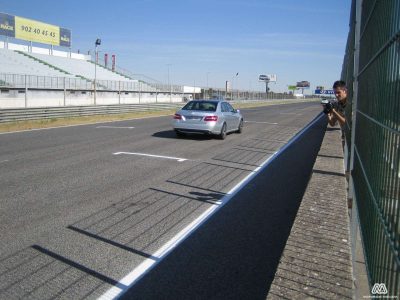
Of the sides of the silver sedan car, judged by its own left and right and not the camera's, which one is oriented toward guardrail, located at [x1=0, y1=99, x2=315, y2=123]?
left

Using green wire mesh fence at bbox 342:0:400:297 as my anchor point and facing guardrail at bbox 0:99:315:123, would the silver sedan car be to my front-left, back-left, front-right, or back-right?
front-right

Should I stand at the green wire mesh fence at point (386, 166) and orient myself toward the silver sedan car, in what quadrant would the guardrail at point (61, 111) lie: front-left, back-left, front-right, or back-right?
front-left

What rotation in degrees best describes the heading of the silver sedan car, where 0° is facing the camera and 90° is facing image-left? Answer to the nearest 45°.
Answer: approximately 225°
